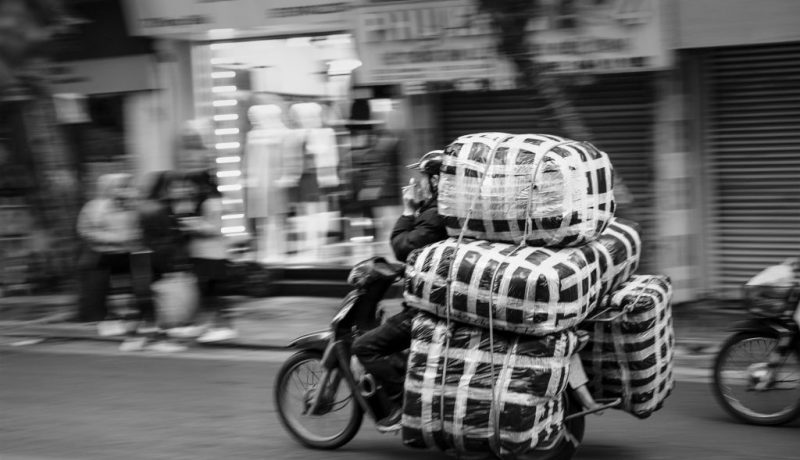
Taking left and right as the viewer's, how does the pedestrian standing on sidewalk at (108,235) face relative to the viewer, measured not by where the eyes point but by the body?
facing to the right of the viewer

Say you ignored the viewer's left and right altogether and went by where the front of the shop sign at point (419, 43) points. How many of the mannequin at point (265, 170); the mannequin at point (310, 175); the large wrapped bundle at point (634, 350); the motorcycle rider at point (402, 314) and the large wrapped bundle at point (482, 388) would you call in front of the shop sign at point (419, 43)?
3

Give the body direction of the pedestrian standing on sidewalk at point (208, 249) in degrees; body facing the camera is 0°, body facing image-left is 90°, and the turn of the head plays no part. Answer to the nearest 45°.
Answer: approximately 90°

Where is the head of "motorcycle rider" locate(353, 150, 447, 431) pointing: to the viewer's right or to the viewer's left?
to the viewer's left

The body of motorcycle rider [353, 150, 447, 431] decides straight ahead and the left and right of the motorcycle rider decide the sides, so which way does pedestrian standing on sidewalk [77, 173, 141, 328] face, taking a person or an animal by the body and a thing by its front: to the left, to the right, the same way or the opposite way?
the opposite way

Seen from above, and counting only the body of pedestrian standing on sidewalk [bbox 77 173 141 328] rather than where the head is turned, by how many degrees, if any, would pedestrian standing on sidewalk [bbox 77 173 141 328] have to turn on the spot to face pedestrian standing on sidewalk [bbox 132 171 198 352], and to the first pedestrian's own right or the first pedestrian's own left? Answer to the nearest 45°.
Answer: approximately 45° to the first pedestrian's own right

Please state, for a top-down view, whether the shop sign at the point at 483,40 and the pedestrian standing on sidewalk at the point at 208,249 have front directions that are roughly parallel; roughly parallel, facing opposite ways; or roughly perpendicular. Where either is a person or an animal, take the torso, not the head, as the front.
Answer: roughly perpendicular
